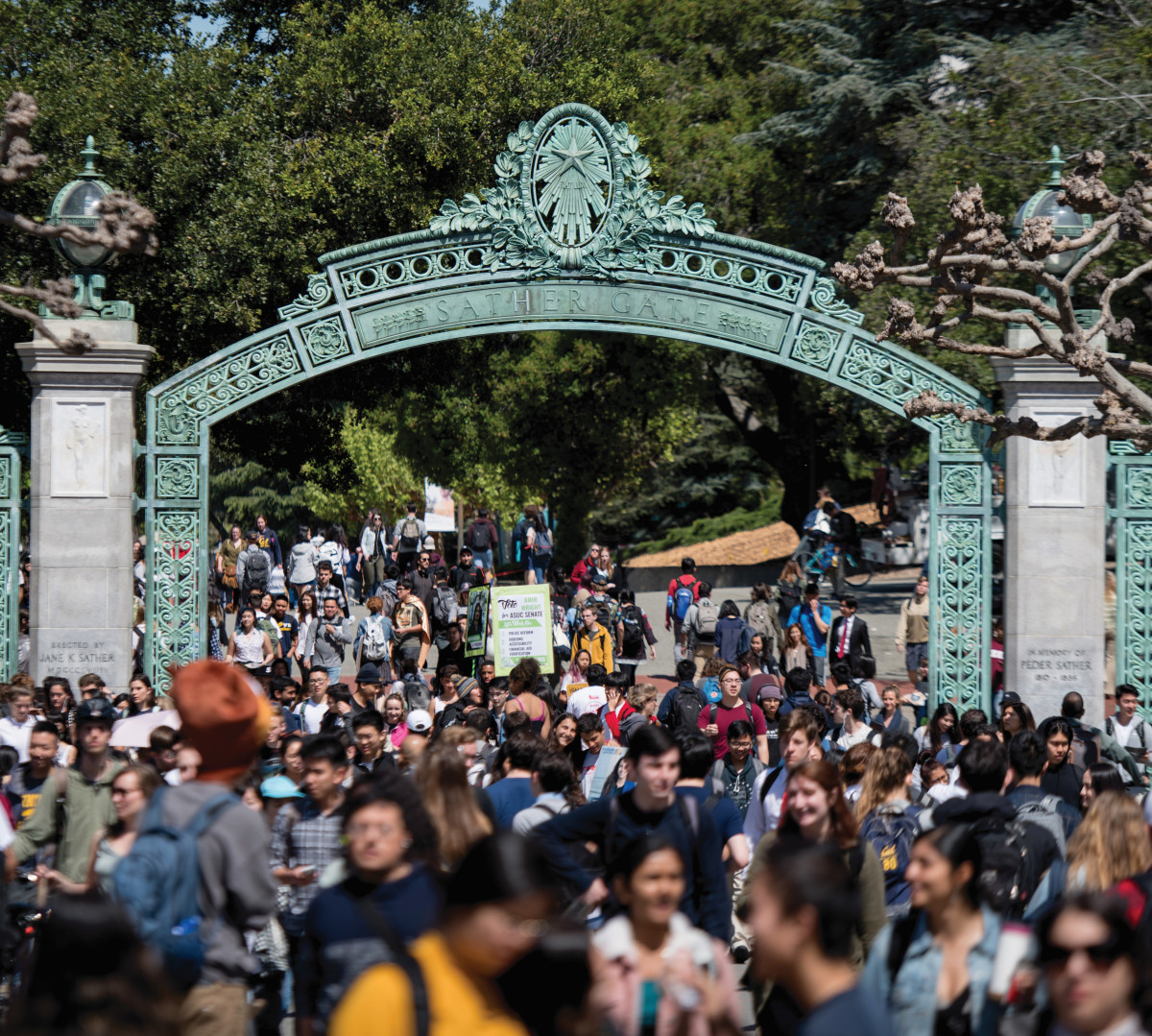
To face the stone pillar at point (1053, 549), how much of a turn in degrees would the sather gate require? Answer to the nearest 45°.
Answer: approximately 90° to its left

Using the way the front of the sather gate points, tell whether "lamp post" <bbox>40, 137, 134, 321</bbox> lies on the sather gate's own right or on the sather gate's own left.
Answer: on the sather gate's own right

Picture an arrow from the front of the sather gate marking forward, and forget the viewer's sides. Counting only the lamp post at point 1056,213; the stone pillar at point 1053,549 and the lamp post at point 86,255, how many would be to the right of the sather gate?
1

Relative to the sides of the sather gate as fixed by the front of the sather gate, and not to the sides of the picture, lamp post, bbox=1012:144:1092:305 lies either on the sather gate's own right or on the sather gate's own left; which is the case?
on the sather gate's own left

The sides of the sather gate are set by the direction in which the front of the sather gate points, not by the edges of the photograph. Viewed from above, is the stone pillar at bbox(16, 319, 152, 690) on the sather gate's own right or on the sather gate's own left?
on the sather gate's own right

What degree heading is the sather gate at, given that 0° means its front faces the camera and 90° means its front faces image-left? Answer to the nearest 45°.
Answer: approximately 0°
